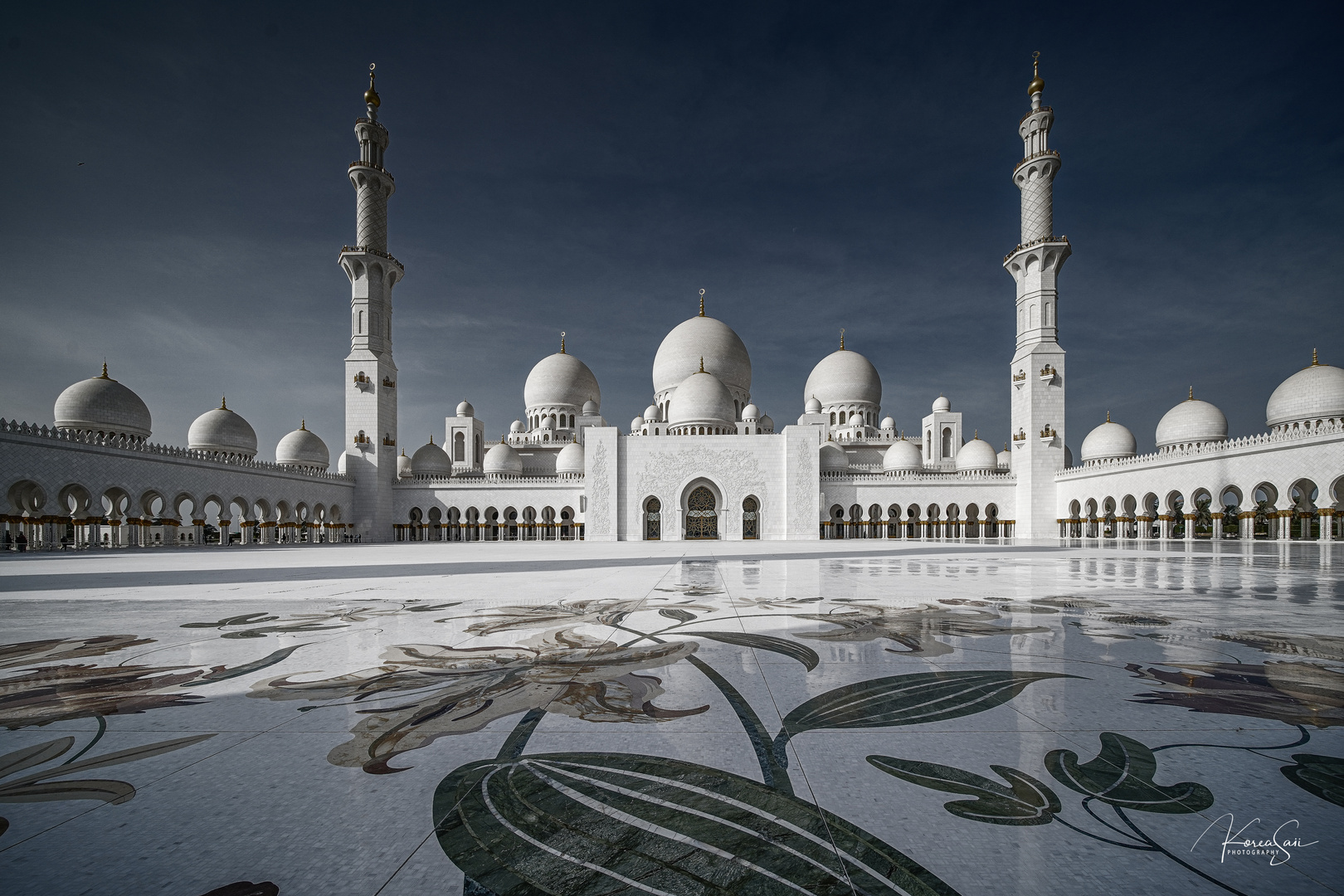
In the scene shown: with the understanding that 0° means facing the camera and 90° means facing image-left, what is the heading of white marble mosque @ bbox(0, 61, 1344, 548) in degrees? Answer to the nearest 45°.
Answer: approximately 0°
